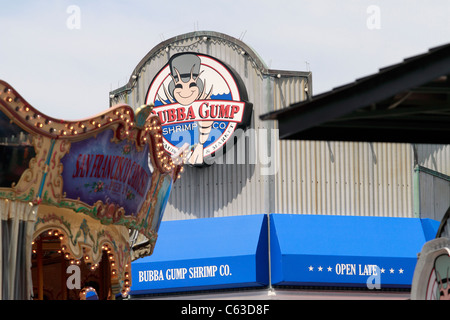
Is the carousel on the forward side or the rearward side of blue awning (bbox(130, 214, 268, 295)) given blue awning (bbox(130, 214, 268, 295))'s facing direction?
on the forward side

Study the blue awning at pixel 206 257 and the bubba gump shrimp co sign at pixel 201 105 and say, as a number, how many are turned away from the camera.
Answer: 0

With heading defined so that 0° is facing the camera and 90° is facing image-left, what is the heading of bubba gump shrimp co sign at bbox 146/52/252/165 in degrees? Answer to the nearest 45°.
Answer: approximately 45°

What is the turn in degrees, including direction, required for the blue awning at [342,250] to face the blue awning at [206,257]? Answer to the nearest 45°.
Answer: approximately 90° to its right

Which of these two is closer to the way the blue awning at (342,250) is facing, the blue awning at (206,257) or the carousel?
the carousel

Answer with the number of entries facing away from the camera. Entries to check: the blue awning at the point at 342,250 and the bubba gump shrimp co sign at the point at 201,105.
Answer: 0

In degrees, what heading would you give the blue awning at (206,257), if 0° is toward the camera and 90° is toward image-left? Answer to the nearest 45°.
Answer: approximately 45°
